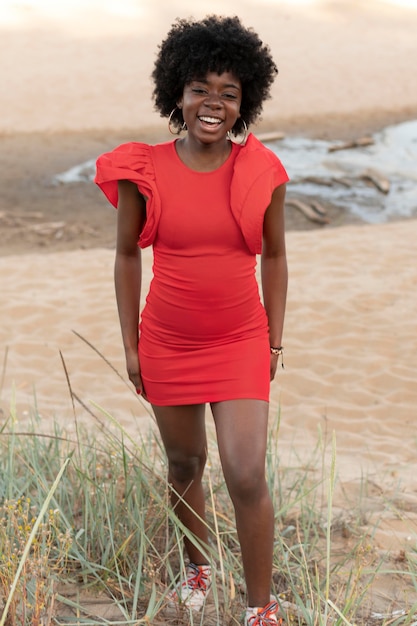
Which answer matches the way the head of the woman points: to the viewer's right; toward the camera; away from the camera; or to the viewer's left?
toward the camera

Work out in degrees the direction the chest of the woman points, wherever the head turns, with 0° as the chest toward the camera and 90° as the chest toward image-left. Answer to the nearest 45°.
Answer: approximately 0°

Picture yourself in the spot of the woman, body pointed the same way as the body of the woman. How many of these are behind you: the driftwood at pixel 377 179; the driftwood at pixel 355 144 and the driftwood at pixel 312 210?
3

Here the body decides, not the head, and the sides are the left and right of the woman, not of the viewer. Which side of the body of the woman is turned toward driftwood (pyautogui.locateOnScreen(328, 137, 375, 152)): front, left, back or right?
back

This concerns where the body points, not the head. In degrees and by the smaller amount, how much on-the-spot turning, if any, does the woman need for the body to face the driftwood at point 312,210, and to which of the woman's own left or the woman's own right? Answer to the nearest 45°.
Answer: approximately 180°

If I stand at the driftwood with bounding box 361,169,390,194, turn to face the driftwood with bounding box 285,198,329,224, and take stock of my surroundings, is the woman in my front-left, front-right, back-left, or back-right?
front-left

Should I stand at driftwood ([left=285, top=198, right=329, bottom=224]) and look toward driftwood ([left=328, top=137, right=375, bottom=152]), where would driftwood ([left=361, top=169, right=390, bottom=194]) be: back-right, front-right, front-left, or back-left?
front-right

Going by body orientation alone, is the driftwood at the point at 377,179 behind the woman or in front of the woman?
behind
